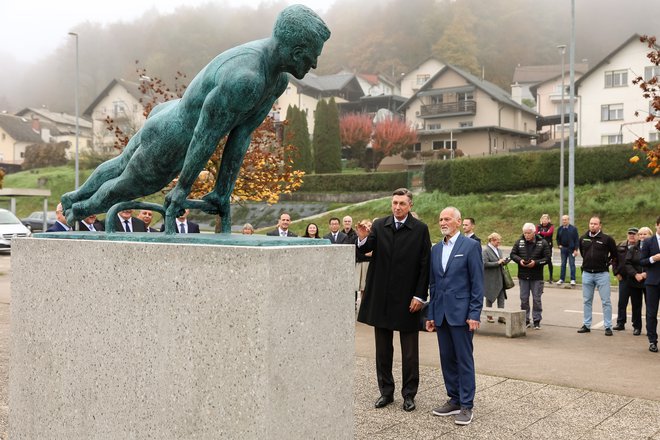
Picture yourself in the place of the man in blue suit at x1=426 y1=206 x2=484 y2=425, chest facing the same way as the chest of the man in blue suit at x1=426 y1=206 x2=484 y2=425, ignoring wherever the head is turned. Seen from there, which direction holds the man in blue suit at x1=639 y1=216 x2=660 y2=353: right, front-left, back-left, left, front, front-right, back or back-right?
back

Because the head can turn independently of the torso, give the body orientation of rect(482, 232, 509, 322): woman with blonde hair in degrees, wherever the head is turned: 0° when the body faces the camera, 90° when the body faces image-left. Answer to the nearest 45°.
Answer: approximately 315°

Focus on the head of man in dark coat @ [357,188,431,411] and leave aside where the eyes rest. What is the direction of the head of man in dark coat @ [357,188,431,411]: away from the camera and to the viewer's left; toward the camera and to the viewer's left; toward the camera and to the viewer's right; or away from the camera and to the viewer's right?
toward the camera and to the viewer's left

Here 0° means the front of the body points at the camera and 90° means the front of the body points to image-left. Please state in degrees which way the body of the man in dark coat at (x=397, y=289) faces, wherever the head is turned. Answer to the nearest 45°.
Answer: approximately 0°

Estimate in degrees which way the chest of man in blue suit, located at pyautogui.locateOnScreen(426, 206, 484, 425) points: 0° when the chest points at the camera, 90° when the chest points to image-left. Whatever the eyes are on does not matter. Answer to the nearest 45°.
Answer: approximately 45°

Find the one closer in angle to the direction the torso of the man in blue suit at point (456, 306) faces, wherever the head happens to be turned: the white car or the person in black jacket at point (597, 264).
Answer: the white car

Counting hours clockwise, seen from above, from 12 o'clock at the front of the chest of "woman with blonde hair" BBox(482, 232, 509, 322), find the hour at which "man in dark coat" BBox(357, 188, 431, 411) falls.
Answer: The man in dark coat is roughly at 2 o'clock from the woman with blonde hair.

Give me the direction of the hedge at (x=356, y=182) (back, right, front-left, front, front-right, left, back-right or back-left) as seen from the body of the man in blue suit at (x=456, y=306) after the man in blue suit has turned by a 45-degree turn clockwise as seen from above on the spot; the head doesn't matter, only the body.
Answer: right

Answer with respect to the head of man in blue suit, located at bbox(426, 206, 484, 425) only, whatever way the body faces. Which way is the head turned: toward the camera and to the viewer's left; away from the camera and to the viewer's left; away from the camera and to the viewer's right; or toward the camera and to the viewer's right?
toward the camera and to the viewer's left

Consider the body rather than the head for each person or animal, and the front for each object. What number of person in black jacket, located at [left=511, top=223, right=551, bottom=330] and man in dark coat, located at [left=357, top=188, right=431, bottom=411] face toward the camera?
2
